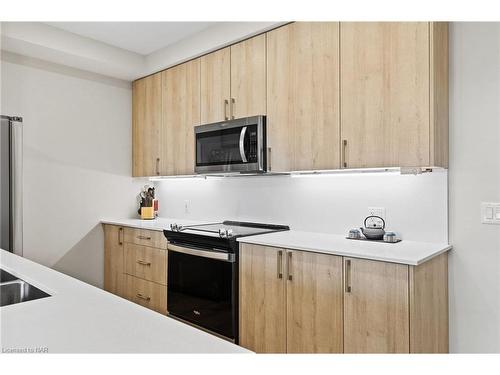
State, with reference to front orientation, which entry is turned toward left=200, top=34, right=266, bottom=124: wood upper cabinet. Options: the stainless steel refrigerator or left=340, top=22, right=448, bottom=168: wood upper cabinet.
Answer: the stainless steel refrigerator

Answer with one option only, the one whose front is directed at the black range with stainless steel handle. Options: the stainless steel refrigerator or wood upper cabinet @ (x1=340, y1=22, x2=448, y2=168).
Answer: the stainless steel refrigerator

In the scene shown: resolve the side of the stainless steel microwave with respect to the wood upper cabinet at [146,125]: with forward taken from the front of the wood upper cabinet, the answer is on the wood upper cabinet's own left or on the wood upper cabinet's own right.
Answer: on the wood upper cabinet's own left

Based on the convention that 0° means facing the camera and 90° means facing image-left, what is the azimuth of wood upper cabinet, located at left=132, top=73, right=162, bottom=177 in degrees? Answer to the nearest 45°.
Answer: approximately 45°

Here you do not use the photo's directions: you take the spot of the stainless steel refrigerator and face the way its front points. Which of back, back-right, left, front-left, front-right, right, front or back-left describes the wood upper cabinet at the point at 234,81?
front

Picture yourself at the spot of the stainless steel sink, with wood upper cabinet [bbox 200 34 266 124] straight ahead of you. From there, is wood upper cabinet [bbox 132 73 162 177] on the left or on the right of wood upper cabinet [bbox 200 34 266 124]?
left

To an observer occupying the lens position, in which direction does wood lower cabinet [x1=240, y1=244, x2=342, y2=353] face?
facing the viewer and to the left of the viewer

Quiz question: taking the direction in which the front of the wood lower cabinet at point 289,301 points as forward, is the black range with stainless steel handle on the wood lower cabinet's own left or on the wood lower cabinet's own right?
on the wood lower cabinet's own right

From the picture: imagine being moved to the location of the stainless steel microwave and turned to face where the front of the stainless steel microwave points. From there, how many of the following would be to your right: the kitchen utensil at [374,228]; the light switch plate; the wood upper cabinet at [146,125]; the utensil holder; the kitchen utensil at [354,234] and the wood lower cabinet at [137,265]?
3

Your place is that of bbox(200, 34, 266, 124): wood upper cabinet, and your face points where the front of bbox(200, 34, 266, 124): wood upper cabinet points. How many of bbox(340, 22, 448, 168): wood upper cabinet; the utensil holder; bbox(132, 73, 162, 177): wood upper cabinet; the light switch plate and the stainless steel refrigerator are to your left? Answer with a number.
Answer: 2

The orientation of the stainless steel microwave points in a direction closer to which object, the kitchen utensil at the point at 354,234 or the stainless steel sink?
the stainless steel sink

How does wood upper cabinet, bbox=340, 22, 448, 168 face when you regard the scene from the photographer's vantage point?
facing the viewer

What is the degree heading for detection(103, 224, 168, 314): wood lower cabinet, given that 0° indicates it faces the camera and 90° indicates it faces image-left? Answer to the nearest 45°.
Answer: approximately 45°
